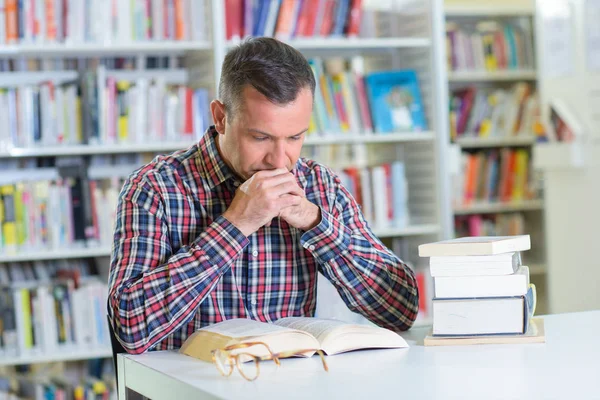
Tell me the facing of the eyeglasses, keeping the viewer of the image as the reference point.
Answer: facing the viewer and to the left of the viewer

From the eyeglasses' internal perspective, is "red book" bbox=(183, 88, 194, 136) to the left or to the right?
on its right

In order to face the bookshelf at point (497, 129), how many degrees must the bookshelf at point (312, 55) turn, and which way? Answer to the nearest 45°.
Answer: approximately 135° to its left

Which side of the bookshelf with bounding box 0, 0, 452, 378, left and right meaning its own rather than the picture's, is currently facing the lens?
front

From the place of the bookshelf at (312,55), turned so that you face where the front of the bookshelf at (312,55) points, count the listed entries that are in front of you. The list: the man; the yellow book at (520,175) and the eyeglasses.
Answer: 2

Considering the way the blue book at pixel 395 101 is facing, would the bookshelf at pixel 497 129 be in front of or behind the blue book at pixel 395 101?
behind

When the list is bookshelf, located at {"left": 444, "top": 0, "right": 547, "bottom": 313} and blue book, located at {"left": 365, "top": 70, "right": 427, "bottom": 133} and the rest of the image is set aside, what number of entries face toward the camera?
2

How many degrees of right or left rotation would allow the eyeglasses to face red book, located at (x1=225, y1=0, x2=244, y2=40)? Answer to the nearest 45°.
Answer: approximately 135° to its right

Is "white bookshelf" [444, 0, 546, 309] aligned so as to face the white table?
yes

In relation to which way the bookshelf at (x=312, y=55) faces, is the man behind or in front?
in front

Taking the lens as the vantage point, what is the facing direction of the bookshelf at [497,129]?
facing the viewer

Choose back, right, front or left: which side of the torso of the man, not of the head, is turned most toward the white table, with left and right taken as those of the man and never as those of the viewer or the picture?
front

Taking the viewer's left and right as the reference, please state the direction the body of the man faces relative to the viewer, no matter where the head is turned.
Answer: facing the viewer and to the right of the viewer
